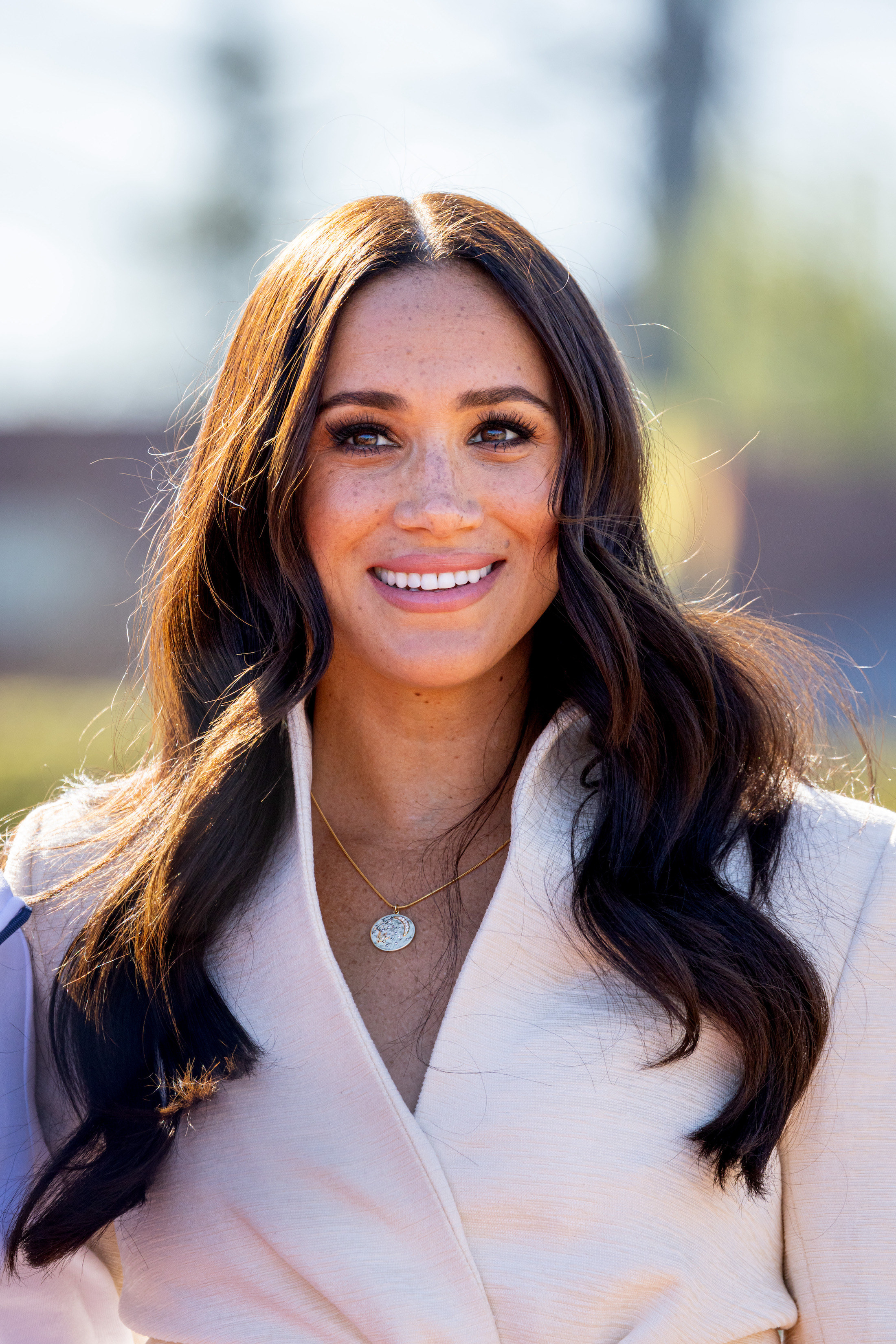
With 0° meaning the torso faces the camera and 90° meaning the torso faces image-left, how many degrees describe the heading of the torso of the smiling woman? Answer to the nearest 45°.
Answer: approximately 0°

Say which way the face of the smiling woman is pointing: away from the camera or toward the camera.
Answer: toward the camera
